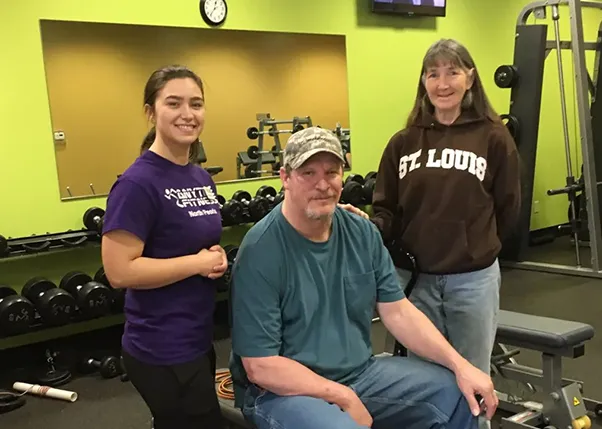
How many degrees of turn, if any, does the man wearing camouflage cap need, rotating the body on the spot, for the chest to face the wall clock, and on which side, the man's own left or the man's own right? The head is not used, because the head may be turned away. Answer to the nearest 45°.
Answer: approximately 135° to the man's own left

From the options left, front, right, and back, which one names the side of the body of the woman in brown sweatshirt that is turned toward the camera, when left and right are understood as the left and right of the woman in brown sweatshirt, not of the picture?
front

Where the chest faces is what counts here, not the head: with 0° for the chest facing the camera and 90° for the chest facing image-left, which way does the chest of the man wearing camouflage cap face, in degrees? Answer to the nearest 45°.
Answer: approximately 315°

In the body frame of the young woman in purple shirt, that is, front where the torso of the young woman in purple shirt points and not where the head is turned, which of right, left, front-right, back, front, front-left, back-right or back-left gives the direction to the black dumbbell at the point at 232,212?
back-left

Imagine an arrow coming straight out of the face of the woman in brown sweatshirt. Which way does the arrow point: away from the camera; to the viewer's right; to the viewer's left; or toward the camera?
toward the camera

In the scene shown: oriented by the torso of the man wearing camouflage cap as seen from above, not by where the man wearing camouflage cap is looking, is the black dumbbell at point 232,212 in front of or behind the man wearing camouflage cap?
behind

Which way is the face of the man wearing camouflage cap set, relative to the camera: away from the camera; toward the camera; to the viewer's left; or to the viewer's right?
toward the camera

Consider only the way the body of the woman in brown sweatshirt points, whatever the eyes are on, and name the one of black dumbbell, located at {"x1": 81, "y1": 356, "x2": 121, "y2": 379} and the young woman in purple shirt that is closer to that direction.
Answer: the young woman in purple shirt

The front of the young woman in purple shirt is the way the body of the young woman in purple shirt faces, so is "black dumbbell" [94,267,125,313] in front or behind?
behind

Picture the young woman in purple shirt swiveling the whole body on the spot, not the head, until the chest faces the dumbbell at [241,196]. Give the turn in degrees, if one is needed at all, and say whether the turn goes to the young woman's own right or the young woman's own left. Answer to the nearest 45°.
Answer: approximately 135° to the young woman's own left

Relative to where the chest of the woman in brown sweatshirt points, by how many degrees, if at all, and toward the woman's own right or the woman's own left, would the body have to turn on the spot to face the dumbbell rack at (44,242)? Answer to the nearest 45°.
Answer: approximately 135° to the woman's own right

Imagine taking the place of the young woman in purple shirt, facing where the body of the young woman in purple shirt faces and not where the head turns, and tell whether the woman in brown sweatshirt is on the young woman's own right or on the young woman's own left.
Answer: on the young woman's own left

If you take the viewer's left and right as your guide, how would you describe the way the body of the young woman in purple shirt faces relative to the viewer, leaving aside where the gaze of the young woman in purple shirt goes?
facing the viewer and to the right of the viewer

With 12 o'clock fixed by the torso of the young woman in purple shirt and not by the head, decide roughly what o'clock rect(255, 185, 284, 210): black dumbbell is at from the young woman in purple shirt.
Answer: The black dumbbell is roughly at 8 o'clock from the young woman in purple shirt.

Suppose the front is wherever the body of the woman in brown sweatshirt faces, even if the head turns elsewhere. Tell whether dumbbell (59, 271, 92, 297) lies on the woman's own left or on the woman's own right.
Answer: on the woman's own right
